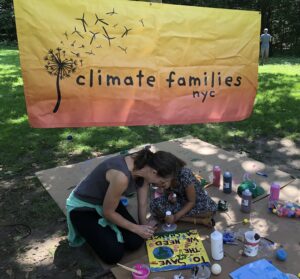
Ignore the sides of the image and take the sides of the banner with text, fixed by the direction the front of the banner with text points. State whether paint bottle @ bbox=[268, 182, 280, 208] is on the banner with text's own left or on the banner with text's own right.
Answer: on the banner with text's own left

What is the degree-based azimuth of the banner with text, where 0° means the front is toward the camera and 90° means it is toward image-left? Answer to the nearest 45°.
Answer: approximately 0°
